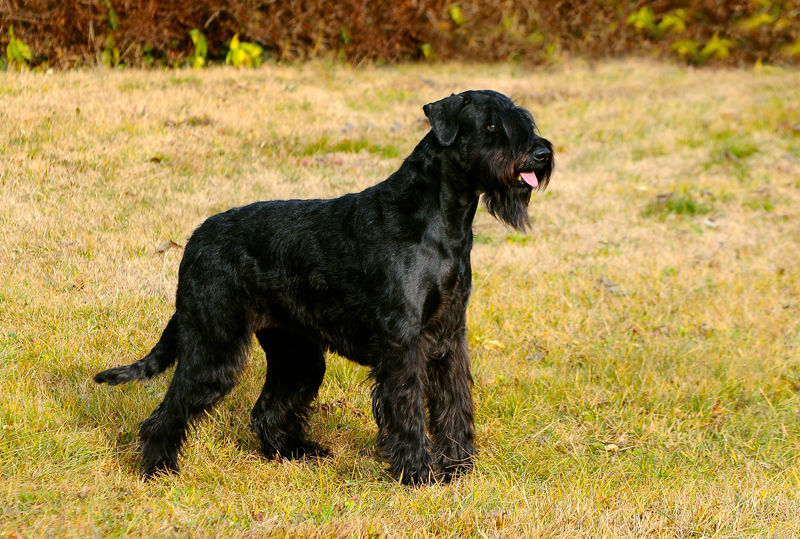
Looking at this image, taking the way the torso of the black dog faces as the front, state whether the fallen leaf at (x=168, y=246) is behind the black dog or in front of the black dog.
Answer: behind

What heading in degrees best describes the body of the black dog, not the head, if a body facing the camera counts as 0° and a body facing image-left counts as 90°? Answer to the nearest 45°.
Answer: approximately 315°
